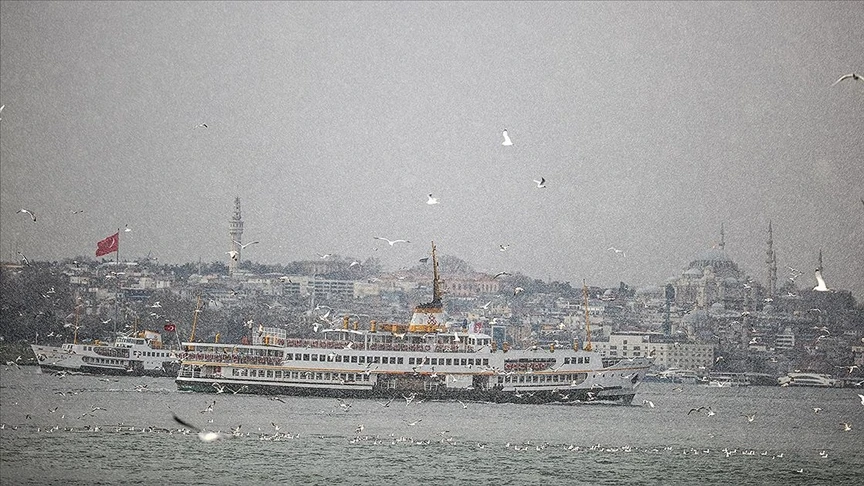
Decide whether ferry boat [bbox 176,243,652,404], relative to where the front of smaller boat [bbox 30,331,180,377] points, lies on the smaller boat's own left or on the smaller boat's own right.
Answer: on the smaller boat's own left

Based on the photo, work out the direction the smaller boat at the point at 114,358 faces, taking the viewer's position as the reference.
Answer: facing to the left of the viewer

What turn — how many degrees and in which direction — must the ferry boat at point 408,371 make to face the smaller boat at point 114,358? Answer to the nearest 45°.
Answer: approximately 135° to its left

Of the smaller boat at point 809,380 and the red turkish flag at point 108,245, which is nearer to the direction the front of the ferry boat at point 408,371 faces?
the smaller boat

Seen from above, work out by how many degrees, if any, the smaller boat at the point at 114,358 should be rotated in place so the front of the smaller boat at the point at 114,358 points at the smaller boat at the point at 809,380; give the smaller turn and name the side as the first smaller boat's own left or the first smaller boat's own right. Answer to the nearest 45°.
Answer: approximately 180°

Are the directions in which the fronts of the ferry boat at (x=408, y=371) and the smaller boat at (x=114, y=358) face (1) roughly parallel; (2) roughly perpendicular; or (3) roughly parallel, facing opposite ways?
roughly parallel, facing opposite ways

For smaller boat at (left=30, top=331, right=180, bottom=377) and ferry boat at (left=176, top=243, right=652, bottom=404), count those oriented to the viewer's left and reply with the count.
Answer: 1

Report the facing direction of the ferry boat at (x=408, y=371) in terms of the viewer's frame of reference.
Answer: facing to the right of the viewer

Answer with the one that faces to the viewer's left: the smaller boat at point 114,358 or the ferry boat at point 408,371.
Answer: the smaller boat
